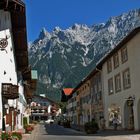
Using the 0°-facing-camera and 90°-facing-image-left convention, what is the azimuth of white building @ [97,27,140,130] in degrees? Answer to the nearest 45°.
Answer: approximately 45°
